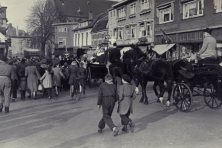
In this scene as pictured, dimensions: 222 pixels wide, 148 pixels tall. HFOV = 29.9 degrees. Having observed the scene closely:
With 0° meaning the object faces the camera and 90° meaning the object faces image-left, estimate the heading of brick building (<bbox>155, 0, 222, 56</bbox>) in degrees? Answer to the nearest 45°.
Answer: approximately 45°

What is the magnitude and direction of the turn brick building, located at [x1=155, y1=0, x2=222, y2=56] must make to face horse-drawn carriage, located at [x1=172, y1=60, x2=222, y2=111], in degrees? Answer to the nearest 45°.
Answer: approximately 45° to its left

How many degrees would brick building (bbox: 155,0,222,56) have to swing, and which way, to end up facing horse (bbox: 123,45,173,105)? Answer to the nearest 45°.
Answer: approximately 45° to its left

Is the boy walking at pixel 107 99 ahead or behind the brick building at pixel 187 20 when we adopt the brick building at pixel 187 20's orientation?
ahead

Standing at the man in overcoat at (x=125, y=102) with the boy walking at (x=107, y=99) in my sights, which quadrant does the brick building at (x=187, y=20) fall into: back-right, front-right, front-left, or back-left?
back-right

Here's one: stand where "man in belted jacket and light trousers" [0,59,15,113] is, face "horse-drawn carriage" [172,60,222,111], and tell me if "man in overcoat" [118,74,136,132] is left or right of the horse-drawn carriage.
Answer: right

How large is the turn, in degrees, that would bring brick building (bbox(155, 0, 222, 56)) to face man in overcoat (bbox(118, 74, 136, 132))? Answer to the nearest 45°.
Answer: approximately 45° to its left
